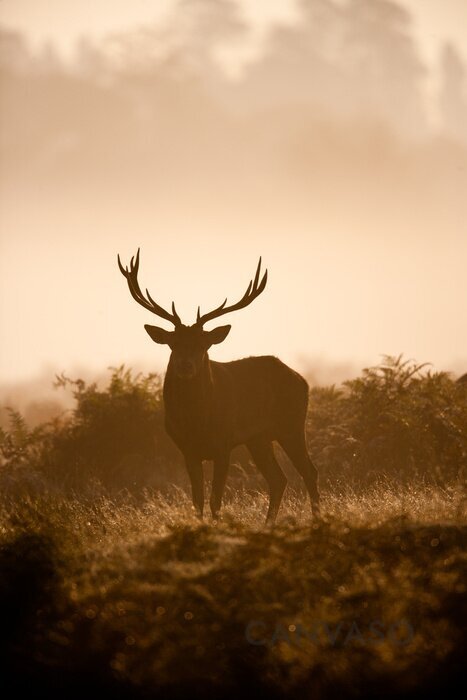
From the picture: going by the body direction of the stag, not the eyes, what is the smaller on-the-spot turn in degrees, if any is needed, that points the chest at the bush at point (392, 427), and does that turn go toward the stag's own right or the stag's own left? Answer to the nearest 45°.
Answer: approximately 180°

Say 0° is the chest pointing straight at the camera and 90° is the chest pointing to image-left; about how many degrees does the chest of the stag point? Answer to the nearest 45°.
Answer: approximately 45°

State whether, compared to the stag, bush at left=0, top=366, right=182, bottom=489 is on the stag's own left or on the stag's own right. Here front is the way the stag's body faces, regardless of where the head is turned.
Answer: on the stag's own right

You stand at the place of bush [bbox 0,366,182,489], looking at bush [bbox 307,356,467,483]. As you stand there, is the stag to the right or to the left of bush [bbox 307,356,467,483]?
right
